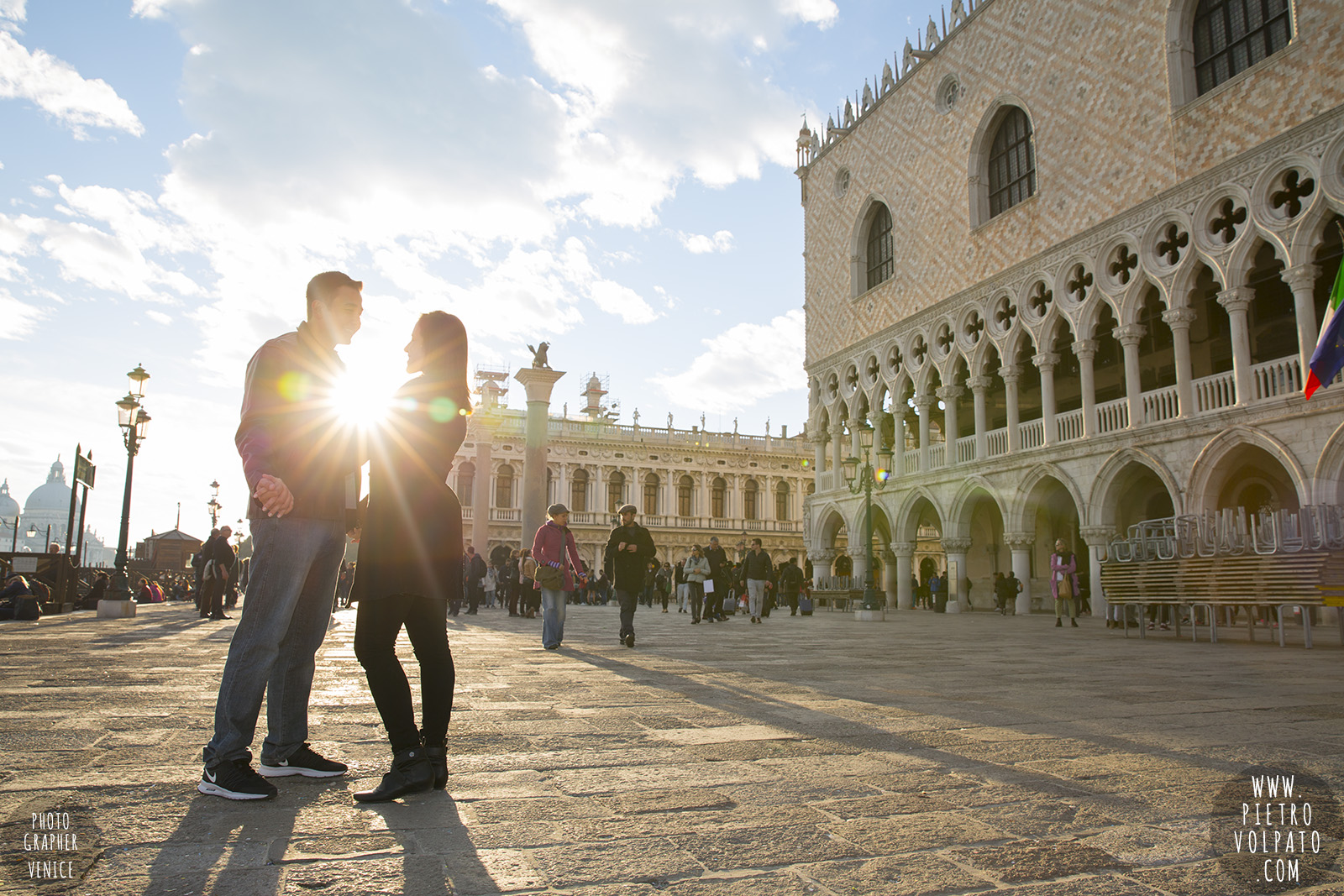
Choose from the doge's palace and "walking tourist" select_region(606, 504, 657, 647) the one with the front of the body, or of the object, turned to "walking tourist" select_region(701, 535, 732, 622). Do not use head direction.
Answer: the doge's palace

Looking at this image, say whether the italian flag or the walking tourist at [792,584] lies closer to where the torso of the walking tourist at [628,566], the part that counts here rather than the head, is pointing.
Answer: the italian flag

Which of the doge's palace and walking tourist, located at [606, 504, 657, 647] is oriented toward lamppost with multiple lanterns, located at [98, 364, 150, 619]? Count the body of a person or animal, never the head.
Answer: the doge's palace

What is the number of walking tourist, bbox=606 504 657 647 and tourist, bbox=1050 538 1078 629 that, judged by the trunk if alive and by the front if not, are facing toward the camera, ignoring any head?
2

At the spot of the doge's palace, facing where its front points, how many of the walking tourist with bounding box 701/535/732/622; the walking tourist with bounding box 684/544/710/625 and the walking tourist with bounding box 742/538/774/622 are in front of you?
3

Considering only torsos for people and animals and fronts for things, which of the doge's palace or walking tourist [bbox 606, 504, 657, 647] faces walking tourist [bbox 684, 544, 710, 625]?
the doge's palace
